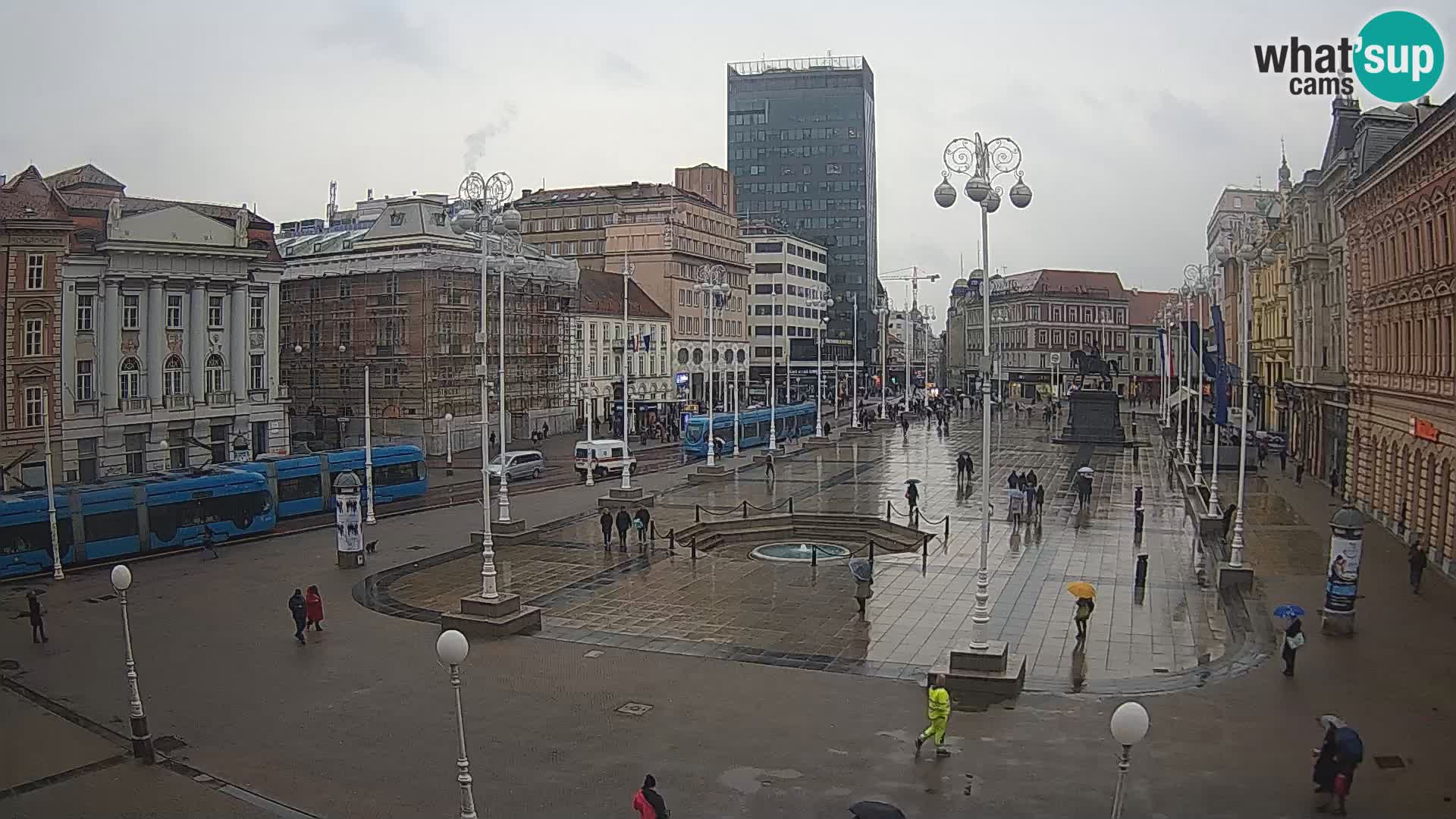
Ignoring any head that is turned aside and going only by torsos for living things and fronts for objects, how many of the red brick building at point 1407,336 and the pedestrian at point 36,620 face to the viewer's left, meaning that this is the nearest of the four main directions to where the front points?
1

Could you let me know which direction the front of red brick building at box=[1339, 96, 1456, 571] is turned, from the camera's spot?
facing to the left of the viewer

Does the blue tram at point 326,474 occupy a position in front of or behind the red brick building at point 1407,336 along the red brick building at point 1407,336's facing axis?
in front

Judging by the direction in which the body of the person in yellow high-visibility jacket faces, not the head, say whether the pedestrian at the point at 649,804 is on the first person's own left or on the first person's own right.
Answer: on the first person's own right

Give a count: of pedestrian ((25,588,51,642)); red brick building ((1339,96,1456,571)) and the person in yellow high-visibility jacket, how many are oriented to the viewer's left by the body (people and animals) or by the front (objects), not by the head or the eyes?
1

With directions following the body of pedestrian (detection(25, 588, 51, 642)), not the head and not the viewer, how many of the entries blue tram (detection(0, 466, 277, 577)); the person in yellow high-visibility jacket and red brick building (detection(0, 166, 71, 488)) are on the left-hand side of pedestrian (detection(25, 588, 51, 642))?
2

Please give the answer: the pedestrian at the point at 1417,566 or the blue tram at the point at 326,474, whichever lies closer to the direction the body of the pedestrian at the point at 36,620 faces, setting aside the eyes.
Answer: the pedestrian
